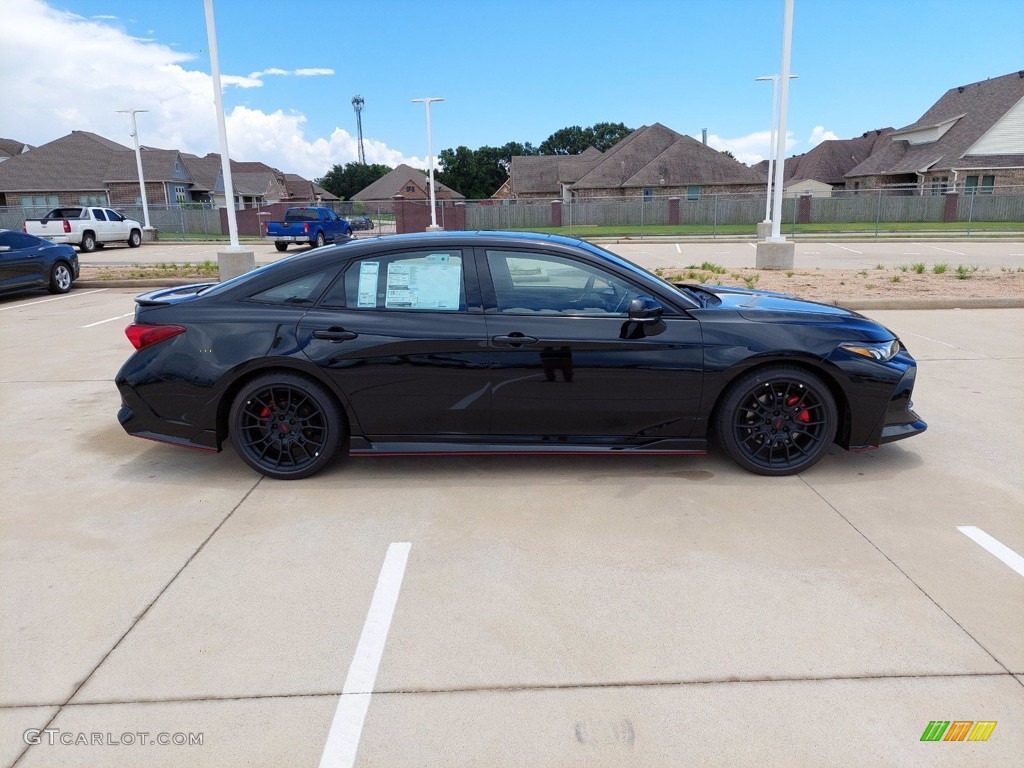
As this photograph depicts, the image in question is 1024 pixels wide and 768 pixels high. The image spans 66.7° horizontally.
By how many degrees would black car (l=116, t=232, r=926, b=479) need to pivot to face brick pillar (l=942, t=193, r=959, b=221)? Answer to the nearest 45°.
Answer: approximately 45° to its left

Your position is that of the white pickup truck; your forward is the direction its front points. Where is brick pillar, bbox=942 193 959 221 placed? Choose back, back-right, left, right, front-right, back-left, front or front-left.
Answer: front-right

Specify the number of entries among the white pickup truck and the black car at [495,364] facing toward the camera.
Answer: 0

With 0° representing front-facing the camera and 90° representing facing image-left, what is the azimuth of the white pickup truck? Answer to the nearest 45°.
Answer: approximately 225°

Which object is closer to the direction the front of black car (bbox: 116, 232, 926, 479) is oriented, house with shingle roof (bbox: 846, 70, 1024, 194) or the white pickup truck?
the house with shingle roof

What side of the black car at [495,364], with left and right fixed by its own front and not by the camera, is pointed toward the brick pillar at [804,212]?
left

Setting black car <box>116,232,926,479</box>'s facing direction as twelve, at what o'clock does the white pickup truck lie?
The white pickup truck is roughly at 8 o'clock from the black car.

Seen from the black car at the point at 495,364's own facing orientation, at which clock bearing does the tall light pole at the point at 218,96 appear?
The tall light pole is roughly at 8 o'clock from the black car.

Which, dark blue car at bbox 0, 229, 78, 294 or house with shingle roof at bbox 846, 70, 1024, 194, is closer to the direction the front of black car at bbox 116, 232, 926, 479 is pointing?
the house with shingle roof

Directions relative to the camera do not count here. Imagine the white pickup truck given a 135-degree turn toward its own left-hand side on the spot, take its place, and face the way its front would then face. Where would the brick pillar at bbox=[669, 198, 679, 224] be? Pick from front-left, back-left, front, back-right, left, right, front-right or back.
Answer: back

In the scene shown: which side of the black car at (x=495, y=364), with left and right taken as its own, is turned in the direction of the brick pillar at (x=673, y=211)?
left

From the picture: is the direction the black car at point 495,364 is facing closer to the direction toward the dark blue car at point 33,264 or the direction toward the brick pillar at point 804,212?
the brick pillar

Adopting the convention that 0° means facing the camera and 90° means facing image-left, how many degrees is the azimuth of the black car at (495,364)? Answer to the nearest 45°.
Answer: approximately 270°
